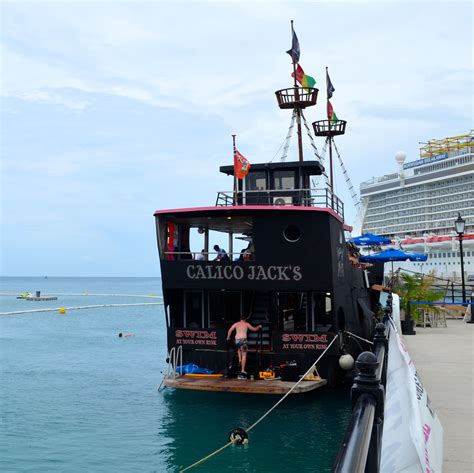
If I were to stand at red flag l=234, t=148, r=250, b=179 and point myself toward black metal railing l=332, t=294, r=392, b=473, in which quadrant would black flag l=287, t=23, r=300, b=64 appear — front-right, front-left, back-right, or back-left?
back-left

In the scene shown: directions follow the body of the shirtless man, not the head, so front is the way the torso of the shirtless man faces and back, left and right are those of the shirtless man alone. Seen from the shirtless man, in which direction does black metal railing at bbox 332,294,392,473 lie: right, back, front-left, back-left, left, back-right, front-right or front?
back

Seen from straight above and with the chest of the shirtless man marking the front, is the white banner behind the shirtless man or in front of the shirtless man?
behind

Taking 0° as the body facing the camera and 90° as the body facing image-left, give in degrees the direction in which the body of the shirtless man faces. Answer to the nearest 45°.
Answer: approximately 180°
